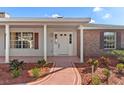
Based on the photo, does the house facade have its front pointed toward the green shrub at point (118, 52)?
no

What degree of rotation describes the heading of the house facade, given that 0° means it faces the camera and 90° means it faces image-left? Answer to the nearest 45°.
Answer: approximately 0°
